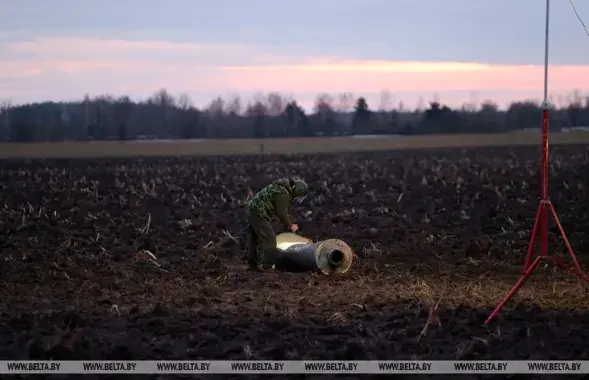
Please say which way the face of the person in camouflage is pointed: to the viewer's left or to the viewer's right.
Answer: to the viewer's right

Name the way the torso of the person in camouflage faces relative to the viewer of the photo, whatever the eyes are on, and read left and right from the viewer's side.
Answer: facing to the right of the viewer
